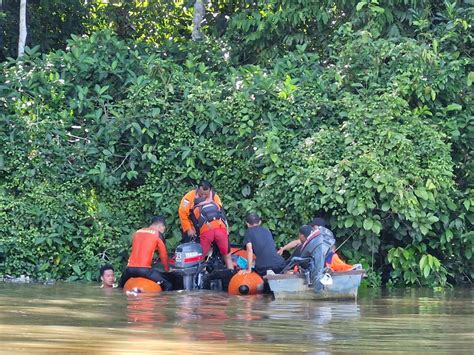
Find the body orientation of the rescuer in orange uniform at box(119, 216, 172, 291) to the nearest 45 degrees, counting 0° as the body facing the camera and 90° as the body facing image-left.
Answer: approximately 225°

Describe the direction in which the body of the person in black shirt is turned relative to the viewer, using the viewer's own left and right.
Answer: facing away from the viewer and to the left of the viewer

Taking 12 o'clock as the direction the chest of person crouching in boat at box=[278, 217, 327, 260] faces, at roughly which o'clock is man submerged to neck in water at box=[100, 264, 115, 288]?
The man submerged to neck in water is roughly at 12 o'clock from the person crouching in boat.

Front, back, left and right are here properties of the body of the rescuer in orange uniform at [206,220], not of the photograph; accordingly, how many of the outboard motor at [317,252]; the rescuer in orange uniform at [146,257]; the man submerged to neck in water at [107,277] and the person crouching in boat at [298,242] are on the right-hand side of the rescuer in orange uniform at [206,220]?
2

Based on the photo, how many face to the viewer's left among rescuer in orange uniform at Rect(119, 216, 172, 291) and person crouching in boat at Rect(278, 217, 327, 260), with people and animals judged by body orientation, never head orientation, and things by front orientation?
1

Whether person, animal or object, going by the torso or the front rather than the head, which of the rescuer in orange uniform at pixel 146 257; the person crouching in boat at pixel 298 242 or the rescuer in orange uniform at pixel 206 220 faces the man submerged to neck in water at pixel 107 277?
the person crouching in boat

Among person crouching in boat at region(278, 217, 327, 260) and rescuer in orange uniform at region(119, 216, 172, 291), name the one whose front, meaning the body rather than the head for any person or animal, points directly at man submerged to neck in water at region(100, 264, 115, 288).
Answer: the person crouching in boat

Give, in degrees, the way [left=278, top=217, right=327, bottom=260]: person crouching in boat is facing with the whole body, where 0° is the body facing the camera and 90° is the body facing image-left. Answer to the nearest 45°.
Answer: approximately 90°
